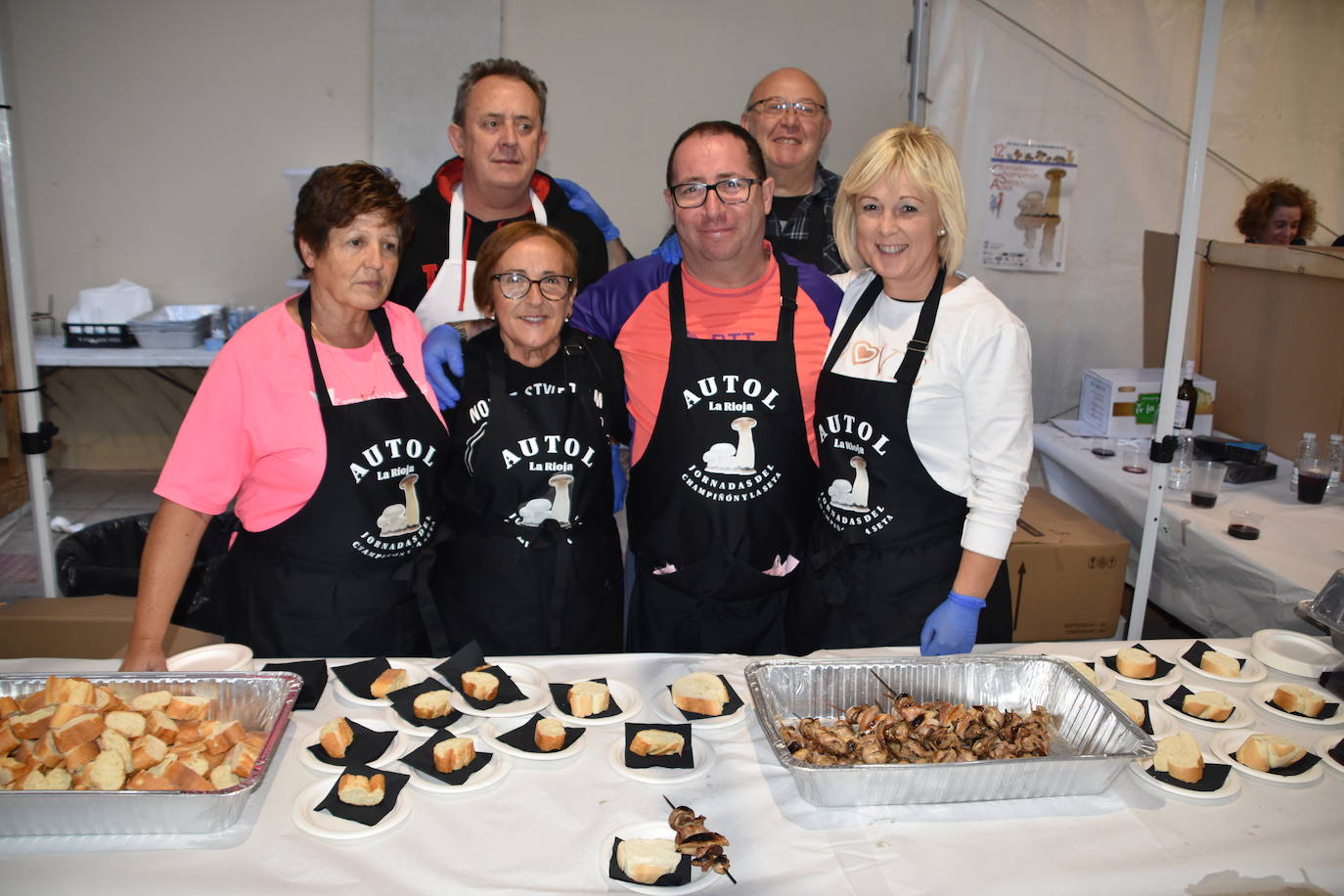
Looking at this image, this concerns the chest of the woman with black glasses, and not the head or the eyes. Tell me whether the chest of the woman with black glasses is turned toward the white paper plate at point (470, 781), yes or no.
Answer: yes

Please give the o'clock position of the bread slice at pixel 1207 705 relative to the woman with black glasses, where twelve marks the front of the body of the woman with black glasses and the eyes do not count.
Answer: The bread slice is roughly at 10 o'clock from the woman with black glasses.

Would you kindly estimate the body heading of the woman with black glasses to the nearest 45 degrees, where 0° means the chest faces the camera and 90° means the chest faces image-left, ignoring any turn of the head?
approximately 0°

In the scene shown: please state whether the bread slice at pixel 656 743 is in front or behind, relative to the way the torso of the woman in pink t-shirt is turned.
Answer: in front

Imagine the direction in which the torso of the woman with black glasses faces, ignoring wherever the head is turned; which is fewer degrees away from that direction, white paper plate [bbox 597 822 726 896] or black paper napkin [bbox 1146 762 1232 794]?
the white paper plate

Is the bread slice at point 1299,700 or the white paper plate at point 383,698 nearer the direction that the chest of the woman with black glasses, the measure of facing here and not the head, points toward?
the white paper plate

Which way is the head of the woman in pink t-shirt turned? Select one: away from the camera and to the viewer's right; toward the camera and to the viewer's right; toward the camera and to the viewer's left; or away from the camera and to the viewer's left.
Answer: toward the camera and to the viewer's right

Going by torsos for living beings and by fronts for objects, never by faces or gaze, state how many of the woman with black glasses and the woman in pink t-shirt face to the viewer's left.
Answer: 0

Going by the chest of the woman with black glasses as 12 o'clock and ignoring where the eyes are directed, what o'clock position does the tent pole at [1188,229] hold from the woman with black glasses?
The tent pole is roughly at 9 o'clock from the woman with black glasses.

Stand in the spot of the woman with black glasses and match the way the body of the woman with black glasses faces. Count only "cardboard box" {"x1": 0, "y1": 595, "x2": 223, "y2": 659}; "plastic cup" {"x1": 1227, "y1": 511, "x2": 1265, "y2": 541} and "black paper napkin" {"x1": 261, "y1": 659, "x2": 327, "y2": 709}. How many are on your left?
1

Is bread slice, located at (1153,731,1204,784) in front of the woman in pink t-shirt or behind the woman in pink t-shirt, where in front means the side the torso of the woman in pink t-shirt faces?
in front
